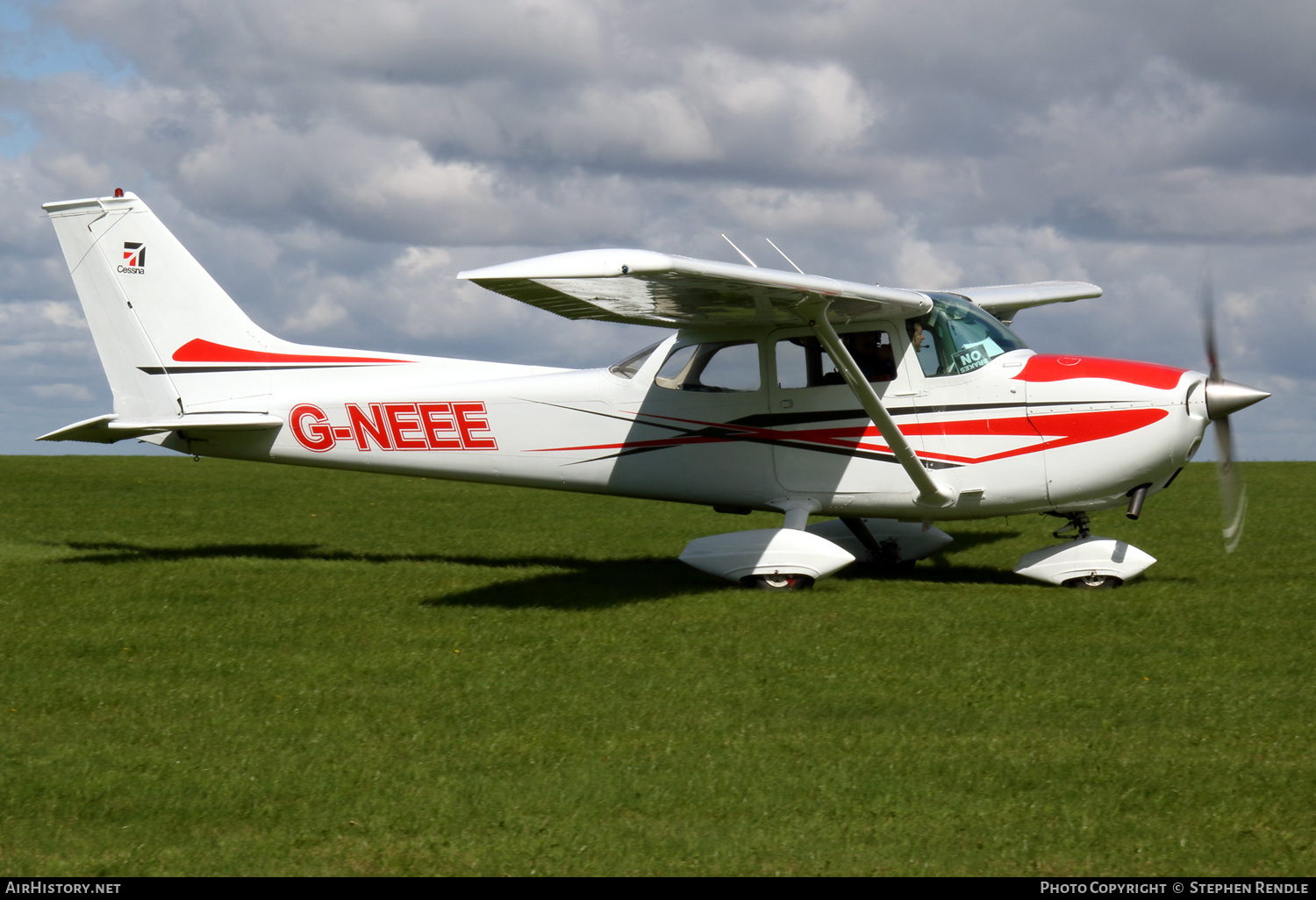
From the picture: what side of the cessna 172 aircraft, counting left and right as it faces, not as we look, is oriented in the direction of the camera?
right
